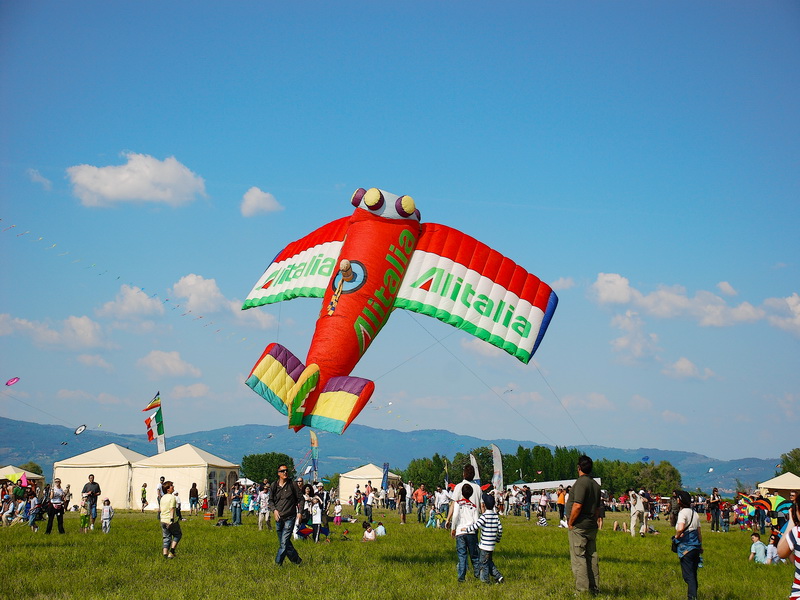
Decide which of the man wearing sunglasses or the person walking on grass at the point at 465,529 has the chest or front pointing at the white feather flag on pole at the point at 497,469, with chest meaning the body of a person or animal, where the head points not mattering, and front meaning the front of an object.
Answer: the person walking on grass

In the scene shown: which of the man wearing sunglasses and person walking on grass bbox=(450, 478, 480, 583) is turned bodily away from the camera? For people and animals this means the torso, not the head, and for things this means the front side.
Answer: the person walking on grass

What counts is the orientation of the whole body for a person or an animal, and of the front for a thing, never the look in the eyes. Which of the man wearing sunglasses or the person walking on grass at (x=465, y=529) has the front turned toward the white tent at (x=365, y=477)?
the person walking on grass

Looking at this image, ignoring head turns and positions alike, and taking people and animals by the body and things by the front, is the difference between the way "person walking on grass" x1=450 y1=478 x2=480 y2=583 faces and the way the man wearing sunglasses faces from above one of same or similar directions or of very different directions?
very different directions

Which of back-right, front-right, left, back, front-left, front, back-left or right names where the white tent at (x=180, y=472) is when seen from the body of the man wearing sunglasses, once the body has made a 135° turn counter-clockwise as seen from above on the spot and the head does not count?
front-left

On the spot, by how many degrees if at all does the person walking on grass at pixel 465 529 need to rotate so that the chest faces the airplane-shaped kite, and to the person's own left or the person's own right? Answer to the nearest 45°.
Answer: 0° — they already face it

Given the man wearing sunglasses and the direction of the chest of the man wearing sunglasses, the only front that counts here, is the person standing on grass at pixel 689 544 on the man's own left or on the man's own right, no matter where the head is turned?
on the man's own left

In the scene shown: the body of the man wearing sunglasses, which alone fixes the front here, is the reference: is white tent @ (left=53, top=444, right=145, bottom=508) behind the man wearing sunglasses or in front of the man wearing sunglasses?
behind

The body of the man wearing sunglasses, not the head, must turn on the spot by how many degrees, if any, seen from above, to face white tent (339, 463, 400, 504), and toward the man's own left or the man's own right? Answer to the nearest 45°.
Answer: approximately 180°

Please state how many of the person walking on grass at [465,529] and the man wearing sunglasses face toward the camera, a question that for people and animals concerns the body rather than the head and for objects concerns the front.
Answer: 1

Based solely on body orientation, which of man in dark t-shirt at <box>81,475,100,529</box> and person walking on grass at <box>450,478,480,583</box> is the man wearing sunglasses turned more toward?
the person walking on grass

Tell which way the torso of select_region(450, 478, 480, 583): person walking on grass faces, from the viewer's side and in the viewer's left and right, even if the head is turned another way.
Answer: facing away from the viewer

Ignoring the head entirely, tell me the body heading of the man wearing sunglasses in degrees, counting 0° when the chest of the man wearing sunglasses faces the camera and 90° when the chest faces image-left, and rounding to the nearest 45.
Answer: approximately 0°
